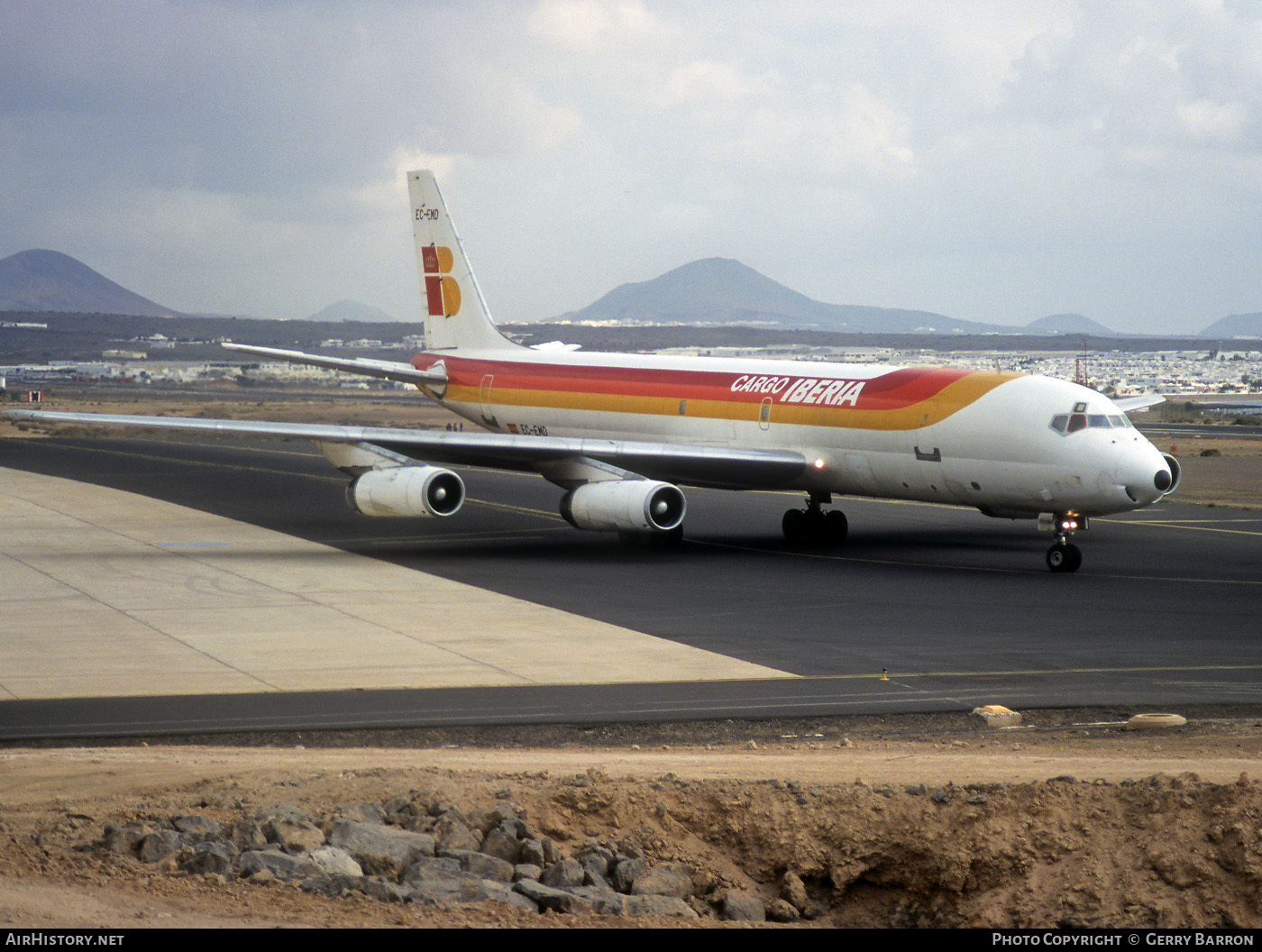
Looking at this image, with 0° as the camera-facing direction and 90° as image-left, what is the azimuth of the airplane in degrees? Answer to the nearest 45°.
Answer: approximately 315°
